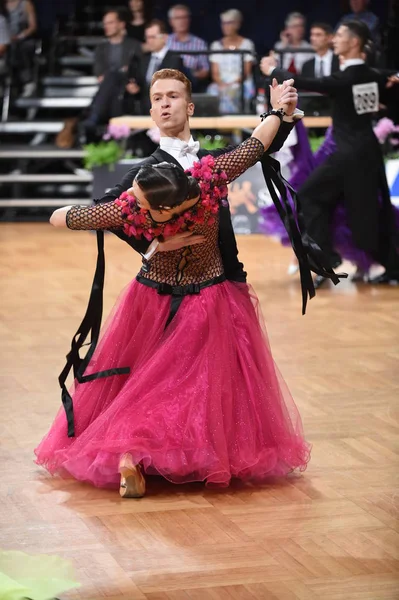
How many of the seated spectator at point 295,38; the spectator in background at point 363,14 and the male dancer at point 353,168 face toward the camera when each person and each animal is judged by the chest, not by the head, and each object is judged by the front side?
2

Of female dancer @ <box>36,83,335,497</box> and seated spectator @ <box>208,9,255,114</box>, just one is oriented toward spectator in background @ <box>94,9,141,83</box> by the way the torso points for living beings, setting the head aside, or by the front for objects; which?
the female dancer

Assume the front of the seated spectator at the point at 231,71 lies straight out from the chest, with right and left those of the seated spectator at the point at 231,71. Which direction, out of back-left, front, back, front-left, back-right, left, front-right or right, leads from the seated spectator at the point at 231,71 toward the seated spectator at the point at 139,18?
back-right

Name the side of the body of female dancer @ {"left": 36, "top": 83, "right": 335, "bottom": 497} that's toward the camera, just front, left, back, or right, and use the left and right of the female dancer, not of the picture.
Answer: back

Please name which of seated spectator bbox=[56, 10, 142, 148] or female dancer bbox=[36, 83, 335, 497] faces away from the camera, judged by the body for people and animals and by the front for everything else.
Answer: the female dancer

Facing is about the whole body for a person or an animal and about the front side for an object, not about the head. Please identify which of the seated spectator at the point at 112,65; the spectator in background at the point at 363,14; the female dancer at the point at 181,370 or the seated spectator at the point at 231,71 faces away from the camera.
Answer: the female dancer

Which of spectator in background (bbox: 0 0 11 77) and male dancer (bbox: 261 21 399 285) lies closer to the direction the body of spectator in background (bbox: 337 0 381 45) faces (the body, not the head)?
the male dancer

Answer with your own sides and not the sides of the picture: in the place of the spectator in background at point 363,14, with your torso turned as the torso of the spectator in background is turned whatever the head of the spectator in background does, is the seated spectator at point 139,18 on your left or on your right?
on your right

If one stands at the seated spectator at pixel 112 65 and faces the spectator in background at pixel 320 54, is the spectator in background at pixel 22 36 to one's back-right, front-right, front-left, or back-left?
back-left

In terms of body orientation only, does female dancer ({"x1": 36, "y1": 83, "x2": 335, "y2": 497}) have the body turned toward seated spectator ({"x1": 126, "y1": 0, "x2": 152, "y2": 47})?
yes

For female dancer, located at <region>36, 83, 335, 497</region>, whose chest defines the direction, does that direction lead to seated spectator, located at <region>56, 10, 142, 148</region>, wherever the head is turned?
yes

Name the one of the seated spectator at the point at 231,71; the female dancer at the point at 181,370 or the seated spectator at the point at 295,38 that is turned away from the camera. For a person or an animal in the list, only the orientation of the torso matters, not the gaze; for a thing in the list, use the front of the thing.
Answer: the female dancer

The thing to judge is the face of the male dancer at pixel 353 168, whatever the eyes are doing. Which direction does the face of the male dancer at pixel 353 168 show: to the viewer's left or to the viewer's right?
to the viewer's left
